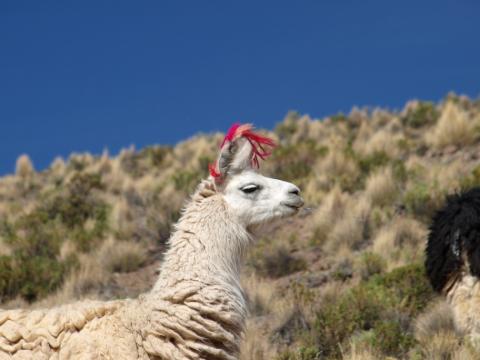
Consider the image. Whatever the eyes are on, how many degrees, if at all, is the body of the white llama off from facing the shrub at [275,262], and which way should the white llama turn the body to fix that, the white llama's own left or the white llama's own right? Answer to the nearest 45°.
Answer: approximately 90° to the white llama's own left

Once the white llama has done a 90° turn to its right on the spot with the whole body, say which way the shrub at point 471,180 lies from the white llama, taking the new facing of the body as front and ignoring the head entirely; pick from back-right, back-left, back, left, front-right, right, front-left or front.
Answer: back-left

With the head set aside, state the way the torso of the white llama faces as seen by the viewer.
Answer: to the viewer's right

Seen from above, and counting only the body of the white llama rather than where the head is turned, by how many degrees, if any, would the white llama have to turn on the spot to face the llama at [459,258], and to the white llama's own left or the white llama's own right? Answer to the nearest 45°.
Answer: approximately 45° to the white llama's own left
